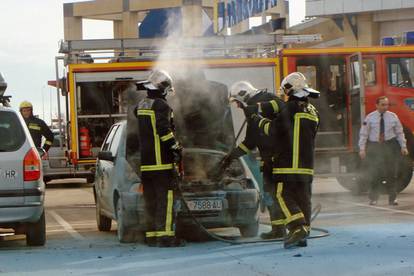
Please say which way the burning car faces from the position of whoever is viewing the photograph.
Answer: facing the viewer and to the right of the viewer

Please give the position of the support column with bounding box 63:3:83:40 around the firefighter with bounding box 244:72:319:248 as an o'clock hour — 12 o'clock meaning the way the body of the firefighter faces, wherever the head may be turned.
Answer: The support column is roughly at 1 o'clock from the firefighter.

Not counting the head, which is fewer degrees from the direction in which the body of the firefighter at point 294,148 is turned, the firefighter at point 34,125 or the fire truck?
the firefighter

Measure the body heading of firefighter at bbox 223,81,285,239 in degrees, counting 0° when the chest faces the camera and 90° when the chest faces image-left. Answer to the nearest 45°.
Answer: approximately 90°

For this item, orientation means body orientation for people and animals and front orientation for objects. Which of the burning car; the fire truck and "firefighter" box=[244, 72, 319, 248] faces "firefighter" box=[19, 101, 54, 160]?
"firefighter" box=[244, 72, 319, 248]

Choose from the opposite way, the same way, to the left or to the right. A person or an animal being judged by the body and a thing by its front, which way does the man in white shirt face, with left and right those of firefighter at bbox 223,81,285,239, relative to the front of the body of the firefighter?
to the left

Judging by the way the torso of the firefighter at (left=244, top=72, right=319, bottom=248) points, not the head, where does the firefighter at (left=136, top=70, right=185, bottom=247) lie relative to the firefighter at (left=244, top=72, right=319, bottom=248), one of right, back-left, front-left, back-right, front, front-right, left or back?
front-left

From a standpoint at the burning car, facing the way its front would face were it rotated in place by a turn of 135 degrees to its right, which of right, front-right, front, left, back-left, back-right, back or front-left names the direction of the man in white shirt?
back-right

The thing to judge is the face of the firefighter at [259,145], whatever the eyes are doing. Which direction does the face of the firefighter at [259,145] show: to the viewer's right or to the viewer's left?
to the viewer's left

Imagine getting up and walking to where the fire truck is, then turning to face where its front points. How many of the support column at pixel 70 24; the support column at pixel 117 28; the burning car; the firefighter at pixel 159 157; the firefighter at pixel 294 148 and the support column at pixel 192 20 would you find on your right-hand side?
3

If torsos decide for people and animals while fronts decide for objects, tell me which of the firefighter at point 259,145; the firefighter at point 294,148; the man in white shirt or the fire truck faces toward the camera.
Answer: the man in white shirt

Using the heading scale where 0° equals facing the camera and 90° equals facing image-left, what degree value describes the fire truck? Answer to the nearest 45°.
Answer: approximately 270°

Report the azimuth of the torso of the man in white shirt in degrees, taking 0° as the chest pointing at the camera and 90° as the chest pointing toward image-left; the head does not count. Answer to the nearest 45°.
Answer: approximately 0°

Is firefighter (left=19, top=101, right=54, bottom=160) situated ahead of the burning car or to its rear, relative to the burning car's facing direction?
to the rear

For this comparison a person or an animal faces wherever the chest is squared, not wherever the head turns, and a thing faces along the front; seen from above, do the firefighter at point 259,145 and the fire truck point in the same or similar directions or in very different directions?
very different directions

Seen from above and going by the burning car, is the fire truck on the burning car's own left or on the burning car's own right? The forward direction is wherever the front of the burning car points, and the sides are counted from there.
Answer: on the burning car's own left

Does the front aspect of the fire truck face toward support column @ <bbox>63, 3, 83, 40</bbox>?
no

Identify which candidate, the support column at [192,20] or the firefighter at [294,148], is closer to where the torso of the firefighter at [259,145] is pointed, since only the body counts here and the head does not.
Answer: the support column

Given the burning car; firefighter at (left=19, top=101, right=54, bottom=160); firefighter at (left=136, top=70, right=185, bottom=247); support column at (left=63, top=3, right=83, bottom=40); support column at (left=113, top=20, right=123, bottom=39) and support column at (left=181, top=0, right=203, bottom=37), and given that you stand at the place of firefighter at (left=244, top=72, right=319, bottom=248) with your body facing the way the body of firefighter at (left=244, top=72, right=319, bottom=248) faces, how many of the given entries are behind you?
0

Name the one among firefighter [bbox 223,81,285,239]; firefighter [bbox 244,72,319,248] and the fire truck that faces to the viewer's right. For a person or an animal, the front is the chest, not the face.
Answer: the fire truck
